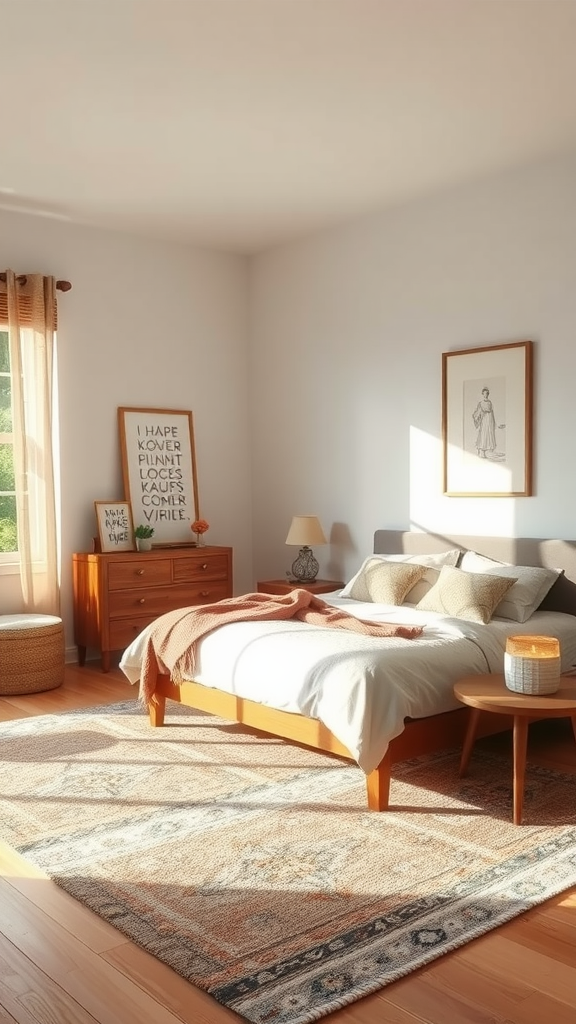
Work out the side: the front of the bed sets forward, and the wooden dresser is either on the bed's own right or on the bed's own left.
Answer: on the bed's own right

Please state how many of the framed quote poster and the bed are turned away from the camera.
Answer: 0

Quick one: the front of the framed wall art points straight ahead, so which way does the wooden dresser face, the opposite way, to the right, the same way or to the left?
to the left

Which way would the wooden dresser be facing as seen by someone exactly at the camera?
facing the viewer and to the right of the viewer

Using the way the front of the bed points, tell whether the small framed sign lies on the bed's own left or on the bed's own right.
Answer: on the bed's own right

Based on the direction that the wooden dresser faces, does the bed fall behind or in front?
in front

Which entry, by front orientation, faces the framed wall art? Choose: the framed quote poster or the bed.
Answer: the framed quote poster

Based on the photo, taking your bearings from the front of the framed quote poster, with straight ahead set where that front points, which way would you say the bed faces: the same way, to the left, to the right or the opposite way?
to the right
